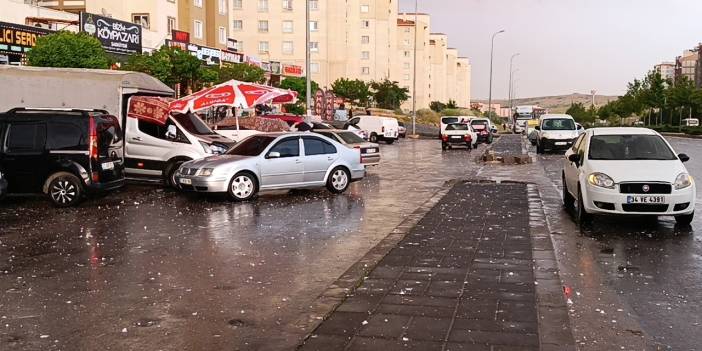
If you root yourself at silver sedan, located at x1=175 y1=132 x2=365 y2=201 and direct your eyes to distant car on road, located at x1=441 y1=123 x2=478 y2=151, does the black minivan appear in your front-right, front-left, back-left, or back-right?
back-left

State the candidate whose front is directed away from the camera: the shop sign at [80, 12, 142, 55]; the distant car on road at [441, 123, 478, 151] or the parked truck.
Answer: the distant car on road

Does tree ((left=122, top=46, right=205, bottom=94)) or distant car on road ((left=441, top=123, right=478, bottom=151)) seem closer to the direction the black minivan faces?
the tree

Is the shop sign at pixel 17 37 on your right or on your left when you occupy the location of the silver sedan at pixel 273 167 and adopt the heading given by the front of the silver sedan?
on your right

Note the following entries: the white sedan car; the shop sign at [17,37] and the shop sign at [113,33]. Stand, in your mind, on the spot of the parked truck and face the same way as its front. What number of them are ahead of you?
1

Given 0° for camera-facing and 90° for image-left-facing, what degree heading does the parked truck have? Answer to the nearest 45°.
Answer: approximately 315°

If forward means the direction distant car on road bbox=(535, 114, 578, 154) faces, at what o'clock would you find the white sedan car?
The white sedan car is roughly at 12 o'clock from the distant car on road.

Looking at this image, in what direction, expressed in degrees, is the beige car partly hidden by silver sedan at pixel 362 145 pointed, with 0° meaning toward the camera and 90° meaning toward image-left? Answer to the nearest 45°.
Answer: approximately 135°

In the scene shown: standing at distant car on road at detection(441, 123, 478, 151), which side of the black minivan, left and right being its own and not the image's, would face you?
right

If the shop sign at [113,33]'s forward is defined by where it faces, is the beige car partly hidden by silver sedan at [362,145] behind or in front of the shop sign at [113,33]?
in front

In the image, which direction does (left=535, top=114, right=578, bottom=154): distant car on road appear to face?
toward the camera
